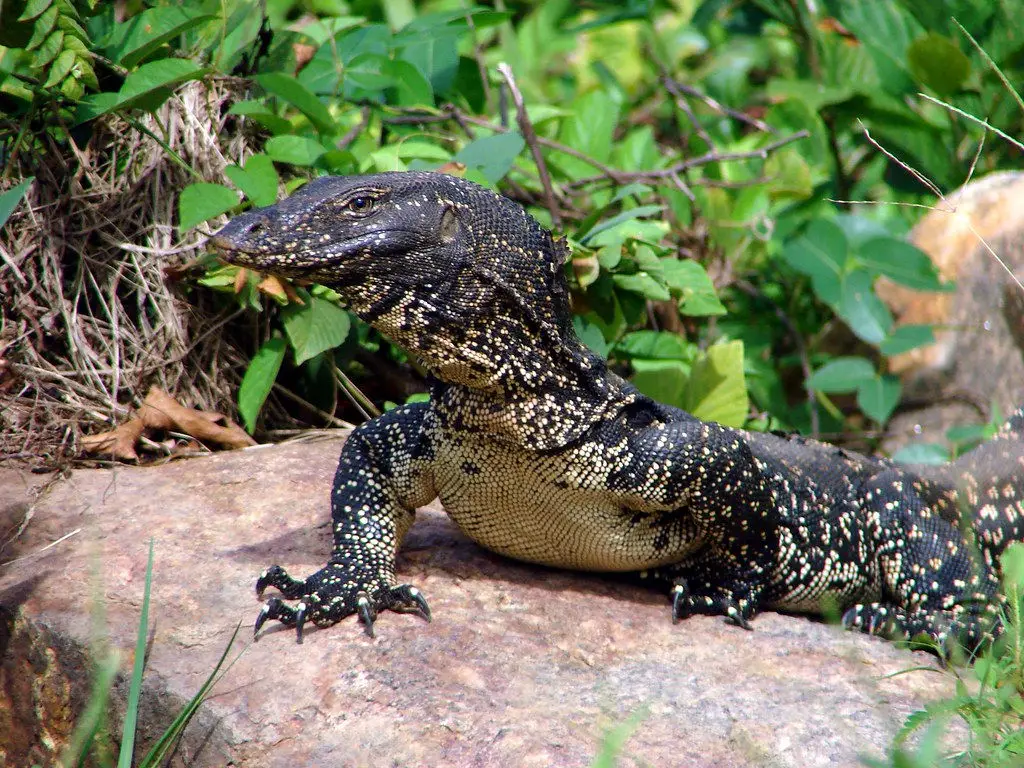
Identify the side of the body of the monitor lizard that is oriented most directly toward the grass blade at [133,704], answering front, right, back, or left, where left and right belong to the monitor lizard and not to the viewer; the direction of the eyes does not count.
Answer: front

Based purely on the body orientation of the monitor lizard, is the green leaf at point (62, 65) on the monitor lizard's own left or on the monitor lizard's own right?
on the monitor lizard's own right

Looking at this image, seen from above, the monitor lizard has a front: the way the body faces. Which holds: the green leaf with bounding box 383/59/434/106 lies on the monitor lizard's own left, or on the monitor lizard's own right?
on the monitor lizard's own right

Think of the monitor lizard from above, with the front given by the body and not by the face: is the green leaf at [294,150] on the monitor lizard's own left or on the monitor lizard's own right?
on the monitor lizard's own right

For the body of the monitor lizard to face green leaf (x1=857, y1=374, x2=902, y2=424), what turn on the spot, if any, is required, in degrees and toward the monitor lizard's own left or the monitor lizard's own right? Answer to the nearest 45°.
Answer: approximately 180°

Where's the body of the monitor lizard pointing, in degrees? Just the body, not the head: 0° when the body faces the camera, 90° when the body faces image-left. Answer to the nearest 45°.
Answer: approximately 45°

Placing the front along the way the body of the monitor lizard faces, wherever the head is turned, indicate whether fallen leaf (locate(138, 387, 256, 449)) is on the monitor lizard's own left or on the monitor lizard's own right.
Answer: on the monitor lizard's own right

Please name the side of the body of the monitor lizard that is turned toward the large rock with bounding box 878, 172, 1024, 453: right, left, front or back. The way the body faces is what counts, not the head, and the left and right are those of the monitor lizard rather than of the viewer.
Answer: back

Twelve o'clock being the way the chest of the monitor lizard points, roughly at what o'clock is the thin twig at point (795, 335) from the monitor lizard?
The thin twig is roughly at 5 o'clock from the monitor lizard.

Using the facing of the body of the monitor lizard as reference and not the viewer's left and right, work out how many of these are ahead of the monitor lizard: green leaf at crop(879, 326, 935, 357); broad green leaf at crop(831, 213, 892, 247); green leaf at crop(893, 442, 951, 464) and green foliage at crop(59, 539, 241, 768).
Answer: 1

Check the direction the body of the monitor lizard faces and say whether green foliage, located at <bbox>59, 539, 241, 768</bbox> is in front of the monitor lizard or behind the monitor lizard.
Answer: in front

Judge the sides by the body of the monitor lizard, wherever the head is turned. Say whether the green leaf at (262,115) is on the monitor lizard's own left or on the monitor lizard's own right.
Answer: on the monitor lizard's own right

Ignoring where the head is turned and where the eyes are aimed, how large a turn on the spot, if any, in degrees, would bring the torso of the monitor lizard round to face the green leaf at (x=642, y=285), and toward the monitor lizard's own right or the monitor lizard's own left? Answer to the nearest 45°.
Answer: approximately 135° to the monitor lizard's own right
